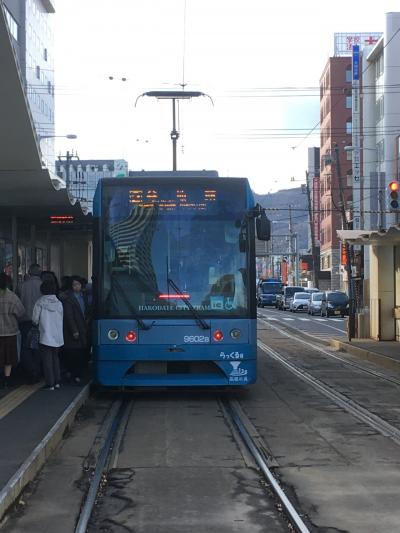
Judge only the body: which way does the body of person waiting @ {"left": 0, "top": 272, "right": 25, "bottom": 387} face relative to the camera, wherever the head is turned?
away from the camera

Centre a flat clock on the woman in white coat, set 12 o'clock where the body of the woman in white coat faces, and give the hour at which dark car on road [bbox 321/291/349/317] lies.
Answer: The dark car on road is roughly at 1 o'clock from the woman in white coat.

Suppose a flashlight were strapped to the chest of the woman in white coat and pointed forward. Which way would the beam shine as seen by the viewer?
away from the camera

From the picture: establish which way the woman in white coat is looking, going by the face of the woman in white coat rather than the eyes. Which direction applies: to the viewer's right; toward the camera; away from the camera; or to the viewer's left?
away from the camera

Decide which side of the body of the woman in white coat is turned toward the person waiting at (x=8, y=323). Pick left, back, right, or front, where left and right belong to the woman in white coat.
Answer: left

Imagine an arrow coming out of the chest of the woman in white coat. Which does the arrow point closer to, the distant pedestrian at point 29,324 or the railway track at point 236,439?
the distant pedestrian
